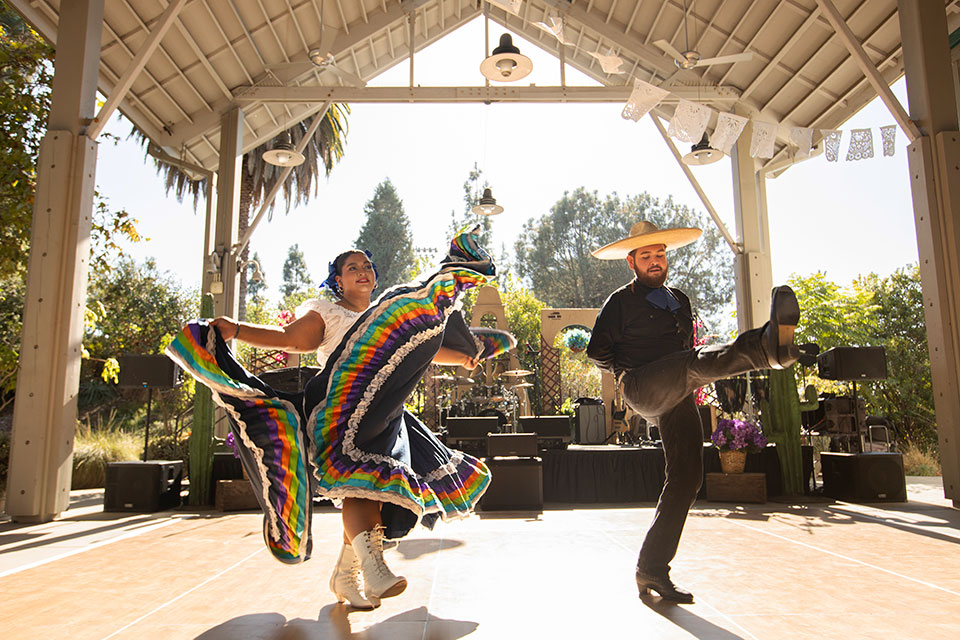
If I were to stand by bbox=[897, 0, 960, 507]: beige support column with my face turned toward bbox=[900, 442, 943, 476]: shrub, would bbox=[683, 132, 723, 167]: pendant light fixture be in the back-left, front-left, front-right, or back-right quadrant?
front-left

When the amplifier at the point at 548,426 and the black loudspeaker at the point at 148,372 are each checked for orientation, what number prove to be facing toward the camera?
2

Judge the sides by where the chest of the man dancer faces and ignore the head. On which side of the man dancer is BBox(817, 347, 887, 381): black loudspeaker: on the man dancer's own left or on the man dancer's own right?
on the man dancer's own left

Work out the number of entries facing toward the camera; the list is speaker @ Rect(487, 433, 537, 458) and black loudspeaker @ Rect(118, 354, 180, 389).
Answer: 2

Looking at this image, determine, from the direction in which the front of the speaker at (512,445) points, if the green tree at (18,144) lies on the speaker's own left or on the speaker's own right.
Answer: on the speaker's own right

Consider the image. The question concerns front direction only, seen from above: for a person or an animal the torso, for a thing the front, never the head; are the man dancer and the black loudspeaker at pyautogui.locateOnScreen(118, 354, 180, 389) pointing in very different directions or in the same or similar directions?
same or similar directions

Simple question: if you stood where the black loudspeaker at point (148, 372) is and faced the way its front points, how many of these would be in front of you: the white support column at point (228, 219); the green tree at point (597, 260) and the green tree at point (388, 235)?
0

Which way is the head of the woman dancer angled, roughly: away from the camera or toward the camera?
toward the camera

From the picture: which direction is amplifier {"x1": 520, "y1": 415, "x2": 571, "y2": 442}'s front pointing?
toward the camera

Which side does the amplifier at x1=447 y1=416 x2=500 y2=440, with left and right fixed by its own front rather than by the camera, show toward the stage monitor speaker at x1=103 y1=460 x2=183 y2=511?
right

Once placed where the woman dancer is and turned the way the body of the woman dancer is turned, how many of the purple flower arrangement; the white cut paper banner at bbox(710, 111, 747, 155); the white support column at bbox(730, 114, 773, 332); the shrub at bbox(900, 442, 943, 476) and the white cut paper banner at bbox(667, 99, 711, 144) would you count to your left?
5

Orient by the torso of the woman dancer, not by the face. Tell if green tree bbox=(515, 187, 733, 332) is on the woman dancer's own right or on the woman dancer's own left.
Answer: on the woman dancer's own left

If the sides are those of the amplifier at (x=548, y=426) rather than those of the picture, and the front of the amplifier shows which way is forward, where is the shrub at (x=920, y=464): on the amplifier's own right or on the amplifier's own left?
on the amplifier's own left

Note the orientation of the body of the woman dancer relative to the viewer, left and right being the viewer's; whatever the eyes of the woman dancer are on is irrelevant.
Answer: facing the viewer and to the right of the viewer

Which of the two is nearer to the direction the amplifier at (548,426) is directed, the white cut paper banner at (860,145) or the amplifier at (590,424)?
the white cut paper banner

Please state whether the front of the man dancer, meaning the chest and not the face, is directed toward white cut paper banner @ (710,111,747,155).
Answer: no

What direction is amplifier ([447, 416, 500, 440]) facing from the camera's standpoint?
toward the camera

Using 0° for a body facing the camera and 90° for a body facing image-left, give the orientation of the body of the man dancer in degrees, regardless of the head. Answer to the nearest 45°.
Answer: approximately 315°

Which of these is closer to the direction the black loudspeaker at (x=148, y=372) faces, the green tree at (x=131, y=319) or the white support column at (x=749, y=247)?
the white support column

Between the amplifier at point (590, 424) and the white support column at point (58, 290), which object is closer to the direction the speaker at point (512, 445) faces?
the white support column

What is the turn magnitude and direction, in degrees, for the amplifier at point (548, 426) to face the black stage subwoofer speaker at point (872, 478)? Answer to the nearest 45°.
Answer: approximately 90° to its left
